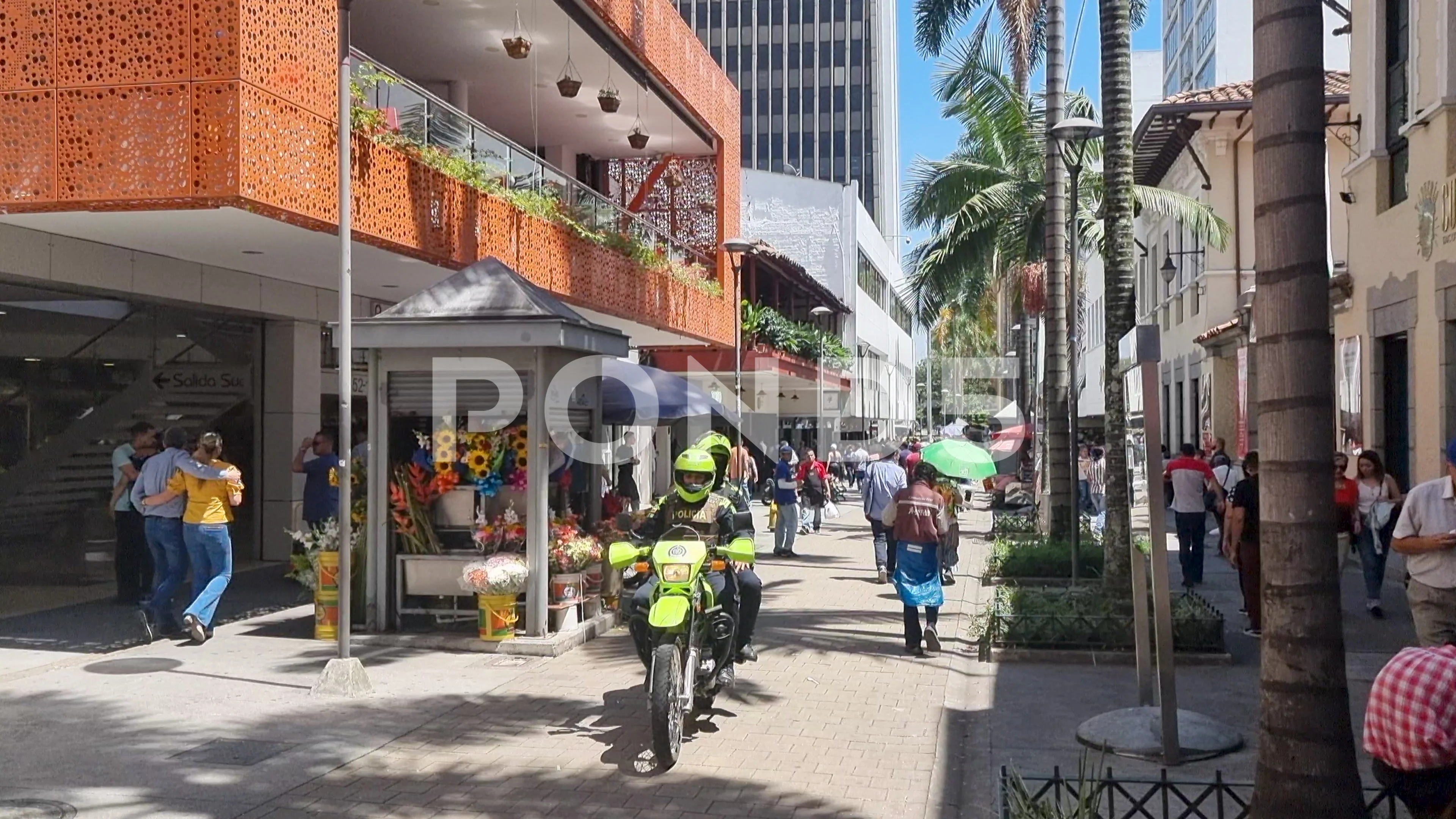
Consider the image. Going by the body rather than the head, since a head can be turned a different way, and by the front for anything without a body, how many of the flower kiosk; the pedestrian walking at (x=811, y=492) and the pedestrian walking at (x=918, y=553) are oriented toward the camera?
2

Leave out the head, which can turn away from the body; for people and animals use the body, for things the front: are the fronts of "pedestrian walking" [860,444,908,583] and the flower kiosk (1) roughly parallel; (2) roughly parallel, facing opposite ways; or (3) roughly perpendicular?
roughly parallel, facing opposite ways

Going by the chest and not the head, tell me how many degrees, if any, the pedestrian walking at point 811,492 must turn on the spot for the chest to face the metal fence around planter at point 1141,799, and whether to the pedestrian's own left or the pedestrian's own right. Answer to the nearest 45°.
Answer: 0° — they already face it

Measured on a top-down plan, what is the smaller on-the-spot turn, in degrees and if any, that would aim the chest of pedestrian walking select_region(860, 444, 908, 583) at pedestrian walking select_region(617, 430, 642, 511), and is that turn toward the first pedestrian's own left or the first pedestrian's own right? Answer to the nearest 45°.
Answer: approximately 45° to the first pedestrian's own left

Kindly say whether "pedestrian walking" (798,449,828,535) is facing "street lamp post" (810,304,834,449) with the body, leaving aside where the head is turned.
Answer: no

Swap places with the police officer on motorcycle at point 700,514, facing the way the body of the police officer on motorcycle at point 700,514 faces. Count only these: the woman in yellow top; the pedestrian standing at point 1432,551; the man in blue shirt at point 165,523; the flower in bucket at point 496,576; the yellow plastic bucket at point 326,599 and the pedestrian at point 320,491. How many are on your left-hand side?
1

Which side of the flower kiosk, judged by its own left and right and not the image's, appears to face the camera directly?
front

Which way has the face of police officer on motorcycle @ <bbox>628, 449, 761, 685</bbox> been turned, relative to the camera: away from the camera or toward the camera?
toward the camera

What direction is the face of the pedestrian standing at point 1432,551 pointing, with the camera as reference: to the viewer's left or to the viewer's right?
to the viewer's left

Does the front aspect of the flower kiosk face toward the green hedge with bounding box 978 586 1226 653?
no

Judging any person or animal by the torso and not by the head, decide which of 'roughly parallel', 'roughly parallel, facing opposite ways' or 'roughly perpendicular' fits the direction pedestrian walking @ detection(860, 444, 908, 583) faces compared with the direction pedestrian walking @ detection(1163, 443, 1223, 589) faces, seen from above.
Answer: roughly parallel

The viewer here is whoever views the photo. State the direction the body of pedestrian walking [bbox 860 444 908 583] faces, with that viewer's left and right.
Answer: facing away from the viewer

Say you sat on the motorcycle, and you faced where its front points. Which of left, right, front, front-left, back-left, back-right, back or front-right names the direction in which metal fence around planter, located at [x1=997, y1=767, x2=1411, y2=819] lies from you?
front-left

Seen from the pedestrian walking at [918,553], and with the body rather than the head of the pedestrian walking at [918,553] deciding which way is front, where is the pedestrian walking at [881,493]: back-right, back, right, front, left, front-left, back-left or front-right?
front

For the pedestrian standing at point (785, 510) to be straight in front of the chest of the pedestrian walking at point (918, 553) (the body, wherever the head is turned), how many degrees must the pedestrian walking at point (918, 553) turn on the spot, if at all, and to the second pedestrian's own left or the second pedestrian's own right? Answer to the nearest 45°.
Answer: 0° — they already face them

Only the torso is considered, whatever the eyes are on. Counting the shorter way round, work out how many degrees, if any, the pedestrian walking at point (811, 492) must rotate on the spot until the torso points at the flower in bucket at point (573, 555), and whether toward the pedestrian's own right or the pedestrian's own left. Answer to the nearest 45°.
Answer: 0° — they already face it

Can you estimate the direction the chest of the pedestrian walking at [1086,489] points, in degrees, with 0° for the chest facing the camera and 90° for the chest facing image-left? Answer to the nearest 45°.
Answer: approximately 0°

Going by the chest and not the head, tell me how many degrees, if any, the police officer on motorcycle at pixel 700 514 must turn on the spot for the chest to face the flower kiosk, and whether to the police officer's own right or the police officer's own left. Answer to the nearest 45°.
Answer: approximately 135° to the police officer's own right
